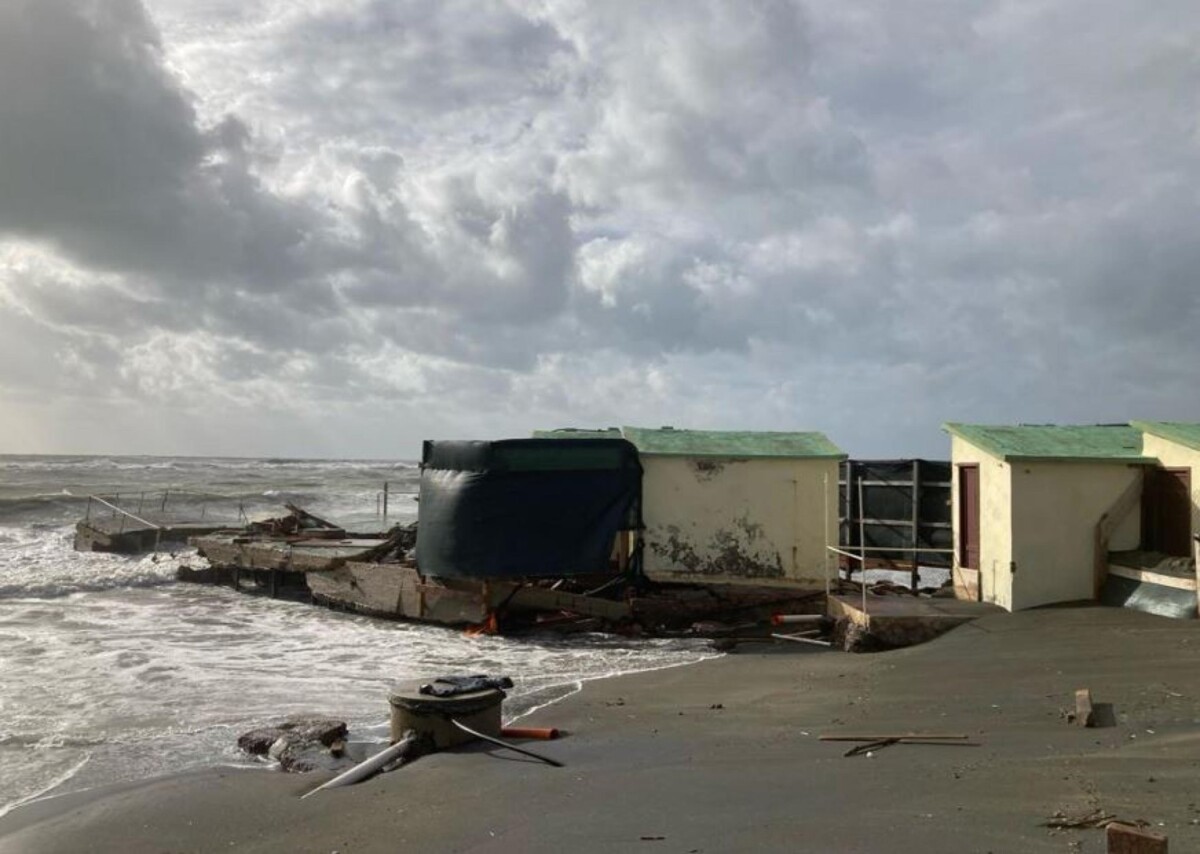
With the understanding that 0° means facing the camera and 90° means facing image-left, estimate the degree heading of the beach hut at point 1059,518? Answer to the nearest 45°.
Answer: approximately 45°

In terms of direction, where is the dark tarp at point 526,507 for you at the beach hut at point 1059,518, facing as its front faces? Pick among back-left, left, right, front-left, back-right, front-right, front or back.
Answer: front-right

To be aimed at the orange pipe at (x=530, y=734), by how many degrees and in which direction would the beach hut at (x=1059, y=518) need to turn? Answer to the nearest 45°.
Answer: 0° — it already faces it

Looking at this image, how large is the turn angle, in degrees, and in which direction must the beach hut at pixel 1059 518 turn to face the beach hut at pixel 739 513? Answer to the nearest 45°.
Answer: approximately 45° to its right

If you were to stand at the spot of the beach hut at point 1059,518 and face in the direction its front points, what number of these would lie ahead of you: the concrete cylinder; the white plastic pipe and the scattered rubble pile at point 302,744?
3

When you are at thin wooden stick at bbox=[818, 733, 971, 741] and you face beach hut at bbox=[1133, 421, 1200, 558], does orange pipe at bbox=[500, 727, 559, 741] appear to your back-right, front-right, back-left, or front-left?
back-left

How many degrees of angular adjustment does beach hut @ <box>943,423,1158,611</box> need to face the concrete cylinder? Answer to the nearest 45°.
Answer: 0° — it already faces it

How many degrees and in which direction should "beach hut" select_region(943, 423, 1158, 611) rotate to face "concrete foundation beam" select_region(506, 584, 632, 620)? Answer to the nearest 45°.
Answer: approximately 45° to its right
